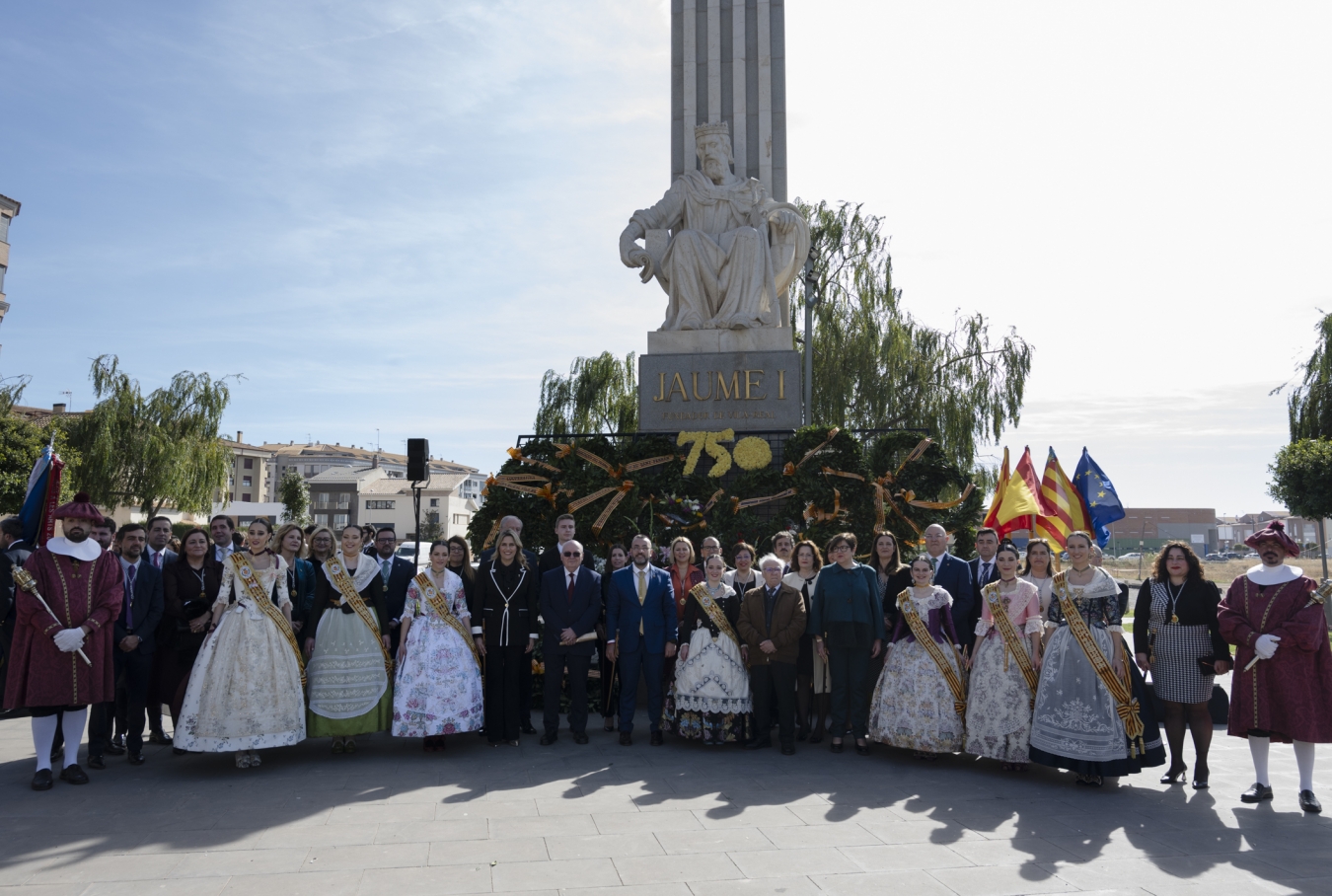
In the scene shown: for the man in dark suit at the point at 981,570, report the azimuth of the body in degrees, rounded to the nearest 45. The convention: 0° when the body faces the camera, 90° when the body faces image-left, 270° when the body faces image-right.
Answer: approximately 0°

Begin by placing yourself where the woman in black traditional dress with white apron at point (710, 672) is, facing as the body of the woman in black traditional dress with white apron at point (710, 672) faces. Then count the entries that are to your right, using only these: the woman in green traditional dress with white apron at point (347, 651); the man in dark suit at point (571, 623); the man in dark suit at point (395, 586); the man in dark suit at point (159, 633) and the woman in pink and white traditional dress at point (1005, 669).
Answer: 4

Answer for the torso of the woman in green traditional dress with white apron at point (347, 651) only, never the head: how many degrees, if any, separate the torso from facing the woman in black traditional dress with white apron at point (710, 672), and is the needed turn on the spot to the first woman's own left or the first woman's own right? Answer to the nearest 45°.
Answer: approximately 90° to the first woman's own left

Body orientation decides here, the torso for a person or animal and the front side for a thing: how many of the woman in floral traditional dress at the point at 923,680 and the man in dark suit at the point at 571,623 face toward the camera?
2

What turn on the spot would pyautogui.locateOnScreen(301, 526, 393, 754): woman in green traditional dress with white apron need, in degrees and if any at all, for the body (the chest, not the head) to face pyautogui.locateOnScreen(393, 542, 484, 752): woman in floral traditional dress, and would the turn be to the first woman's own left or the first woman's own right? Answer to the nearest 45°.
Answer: approximately 90° to the first woman's own left

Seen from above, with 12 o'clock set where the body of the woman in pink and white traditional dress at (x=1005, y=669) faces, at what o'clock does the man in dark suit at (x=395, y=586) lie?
The man in dark suit is roughly at 3 o'clock from the woman in pink and white traditional dress.

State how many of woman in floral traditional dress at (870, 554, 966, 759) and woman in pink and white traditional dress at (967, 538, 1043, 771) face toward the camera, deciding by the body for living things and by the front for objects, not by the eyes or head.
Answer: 2

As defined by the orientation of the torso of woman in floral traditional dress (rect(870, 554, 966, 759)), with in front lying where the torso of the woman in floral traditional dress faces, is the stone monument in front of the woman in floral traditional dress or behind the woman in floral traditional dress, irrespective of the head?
behind

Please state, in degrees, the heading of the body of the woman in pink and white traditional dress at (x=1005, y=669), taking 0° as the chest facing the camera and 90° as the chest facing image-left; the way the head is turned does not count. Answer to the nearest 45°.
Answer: approximately 0°

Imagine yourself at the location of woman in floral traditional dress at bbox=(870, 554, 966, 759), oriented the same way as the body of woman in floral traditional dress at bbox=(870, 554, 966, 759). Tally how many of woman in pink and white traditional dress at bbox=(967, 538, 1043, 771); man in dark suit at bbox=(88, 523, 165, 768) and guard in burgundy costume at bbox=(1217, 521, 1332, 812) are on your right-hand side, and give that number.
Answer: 1
